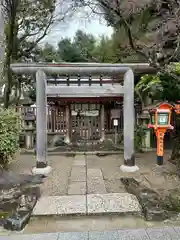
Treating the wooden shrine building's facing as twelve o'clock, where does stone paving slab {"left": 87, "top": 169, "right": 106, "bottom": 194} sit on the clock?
The stone paving slab is roughly at 12 o'clock from the wooden shrine building.

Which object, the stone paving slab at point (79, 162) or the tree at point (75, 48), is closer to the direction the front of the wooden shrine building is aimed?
the stone paving slab

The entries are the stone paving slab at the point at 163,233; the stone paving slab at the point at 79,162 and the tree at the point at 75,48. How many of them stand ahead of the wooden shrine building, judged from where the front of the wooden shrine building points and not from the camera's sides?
2

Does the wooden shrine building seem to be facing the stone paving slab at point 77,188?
yes

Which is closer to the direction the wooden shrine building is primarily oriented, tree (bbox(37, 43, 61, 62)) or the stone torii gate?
the stone torii gate

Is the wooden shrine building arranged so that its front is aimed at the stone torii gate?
yes

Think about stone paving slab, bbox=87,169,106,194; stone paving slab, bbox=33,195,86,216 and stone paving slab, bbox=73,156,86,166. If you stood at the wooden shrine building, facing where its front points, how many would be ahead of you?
3

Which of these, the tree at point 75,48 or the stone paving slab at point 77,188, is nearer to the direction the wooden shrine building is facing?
the stone paving slab

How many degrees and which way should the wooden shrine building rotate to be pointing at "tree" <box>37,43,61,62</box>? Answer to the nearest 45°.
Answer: approximately 135° to its right

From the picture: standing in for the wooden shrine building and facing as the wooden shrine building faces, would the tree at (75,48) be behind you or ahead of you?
behind

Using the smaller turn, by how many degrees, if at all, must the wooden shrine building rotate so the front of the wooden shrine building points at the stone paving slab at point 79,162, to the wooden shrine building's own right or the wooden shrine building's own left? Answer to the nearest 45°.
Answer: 0° — it already faces it

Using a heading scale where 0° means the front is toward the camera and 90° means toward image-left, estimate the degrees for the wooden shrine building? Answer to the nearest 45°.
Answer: approximately 0°
